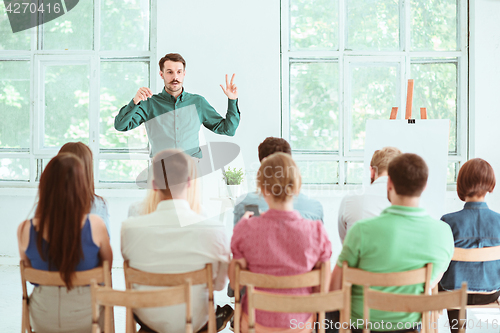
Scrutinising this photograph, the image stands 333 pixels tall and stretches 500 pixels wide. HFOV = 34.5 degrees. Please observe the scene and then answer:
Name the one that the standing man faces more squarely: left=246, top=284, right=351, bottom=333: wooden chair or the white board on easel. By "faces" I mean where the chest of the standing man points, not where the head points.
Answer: the wooden chair

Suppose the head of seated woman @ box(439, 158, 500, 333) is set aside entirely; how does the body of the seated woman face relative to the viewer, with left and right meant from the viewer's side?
facing away from the viewer

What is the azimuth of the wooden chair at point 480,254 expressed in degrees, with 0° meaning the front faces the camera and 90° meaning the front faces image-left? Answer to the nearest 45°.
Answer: approximately 180°

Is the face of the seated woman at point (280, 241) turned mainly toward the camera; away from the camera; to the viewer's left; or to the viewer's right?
away from the camera

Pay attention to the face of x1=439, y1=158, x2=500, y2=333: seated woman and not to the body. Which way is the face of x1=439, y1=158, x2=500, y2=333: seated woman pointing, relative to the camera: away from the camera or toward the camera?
away from the camera

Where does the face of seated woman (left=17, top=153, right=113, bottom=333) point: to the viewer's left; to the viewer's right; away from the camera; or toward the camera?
away from the camera

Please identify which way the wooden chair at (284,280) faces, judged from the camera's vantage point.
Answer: facing away from the viewer

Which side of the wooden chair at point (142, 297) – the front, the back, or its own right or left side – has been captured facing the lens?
back

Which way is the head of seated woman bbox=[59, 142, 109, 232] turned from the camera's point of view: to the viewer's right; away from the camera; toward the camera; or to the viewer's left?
away from the camera

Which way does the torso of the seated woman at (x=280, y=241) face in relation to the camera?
away from the camera

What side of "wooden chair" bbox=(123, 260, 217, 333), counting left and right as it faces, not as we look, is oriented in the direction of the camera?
back
